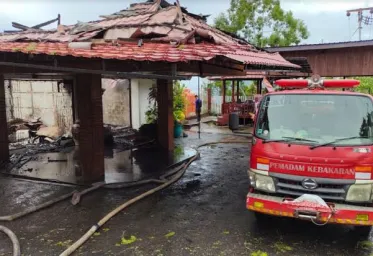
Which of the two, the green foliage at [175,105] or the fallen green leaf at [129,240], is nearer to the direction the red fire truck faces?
the fallen green leaf

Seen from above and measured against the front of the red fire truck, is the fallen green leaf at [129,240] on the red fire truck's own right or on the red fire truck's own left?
on the red fire truck's own right

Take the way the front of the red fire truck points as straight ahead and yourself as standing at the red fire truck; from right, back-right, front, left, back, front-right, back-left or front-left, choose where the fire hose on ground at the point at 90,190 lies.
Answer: right

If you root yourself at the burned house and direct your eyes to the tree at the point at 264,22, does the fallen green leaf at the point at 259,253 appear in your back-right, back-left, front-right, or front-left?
back-right

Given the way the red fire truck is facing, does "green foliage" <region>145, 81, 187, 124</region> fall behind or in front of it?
behind

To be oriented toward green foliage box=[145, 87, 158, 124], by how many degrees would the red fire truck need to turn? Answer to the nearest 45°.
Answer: approximately 135° to its right

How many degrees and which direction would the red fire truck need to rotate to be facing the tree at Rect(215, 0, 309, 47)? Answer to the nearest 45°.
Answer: approximately 180°

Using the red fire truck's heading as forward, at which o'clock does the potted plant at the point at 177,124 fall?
The potted plant is roughly at 5 o'clock from the red fire truck.

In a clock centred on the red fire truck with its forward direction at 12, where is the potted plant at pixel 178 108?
The potted plant is roughly at 5 o'clock from the red fire truck.

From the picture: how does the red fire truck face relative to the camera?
toward the camera
